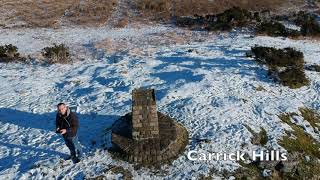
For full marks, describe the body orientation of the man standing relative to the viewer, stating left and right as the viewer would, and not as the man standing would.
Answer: facing the viewer and to the left of the viewer

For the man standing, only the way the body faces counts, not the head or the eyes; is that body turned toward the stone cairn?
no
